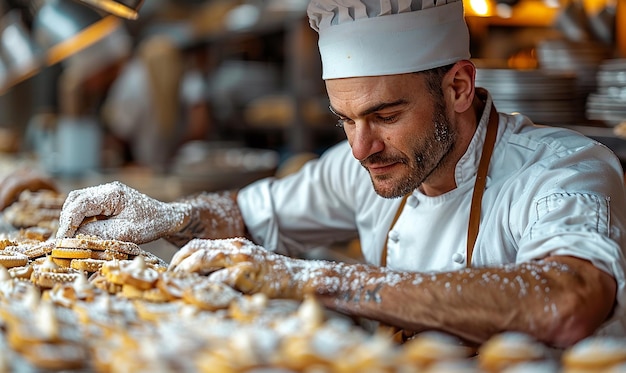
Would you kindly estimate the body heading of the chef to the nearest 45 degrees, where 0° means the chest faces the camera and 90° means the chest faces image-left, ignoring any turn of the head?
approximately 45°

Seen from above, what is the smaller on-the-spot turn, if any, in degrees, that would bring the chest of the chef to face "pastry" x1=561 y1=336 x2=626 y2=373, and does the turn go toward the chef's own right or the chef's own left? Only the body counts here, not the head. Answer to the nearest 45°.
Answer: approximately 45° to the chef's own left

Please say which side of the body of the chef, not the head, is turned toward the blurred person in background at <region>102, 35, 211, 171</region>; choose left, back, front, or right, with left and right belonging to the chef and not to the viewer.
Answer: right

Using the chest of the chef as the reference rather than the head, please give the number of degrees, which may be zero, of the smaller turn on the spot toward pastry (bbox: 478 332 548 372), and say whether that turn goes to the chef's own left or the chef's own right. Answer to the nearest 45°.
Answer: approximately 45° to the chef's own left

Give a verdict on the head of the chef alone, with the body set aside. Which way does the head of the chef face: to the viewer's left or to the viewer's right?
to the viewer's left
